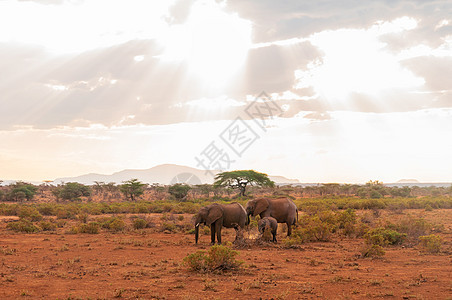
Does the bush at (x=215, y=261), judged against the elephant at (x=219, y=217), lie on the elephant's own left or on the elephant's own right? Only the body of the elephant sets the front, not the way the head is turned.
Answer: on the elephant's own left

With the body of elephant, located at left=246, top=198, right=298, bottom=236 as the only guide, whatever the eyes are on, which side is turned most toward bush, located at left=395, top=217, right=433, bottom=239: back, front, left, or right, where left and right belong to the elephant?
back

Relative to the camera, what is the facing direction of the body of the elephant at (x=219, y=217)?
to the viewer's left

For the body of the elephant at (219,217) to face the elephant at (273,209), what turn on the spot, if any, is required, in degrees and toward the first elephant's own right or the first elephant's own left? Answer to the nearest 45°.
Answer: approximately 135° to the first elephant's own right

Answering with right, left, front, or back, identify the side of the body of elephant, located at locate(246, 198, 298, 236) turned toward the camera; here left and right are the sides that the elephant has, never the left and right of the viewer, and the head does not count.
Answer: left

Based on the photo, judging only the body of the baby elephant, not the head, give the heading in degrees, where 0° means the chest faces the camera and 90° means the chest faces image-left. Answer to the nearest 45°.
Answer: approximately 90°

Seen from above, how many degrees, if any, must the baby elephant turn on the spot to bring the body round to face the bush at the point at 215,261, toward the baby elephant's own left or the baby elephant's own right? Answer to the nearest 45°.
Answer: approximately 90° to the baby elephant's own left

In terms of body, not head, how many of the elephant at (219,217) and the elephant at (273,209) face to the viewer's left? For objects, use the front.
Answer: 2

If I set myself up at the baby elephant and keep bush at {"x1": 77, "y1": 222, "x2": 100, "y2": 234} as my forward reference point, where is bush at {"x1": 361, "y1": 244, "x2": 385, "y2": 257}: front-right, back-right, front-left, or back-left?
back-left
